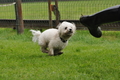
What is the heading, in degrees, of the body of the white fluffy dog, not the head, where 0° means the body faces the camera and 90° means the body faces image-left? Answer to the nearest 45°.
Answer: approximately 315°
